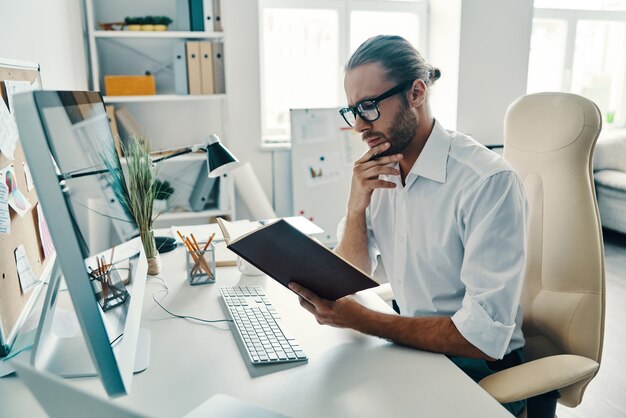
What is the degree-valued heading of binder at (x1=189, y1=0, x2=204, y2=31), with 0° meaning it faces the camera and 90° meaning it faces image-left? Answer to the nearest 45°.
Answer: approximately 0°

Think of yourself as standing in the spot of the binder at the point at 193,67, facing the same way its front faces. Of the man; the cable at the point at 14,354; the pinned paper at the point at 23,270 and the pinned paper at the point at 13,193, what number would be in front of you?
4

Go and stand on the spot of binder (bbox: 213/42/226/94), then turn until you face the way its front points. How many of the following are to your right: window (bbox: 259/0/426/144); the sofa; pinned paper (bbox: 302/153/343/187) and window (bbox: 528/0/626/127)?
0

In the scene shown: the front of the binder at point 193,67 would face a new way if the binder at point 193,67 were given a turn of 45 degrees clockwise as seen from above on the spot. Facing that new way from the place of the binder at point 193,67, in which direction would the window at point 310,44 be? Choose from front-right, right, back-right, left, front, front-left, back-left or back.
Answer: back

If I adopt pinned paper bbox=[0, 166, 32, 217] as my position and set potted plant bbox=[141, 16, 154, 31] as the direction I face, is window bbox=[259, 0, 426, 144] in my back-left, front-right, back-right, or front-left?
front-right

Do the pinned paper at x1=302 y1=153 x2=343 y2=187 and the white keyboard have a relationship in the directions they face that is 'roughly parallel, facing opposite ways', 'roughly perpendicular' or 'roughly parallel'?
roughly perpendicular

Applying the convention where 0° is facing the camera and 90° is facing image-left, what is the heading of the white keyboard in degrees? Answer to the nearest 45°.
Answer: approximately 270°

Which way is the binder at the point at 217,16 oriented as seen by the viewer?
toward the camera

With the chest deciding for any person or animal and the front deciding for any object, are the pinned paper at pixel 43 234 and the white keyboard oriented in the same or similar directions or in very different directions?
same or similar directions

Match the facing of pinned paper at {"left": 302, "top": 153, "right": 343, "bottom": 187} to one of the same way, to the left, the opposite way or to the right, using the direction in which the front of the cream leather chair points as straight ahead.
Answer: to the left

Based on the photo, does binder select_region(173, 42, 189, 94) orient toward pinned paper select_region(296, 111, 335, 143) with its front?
no

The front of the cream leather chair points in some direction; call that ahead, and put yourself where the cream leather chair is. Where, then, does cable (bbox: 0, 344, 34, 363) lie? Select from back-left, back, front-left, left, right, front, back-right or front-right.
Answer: front

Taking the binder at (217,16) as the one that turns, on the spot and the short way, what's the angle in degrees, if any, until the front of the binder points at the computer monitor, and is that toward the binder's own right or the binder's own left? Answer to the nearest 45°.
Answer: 0° — it already faces it
